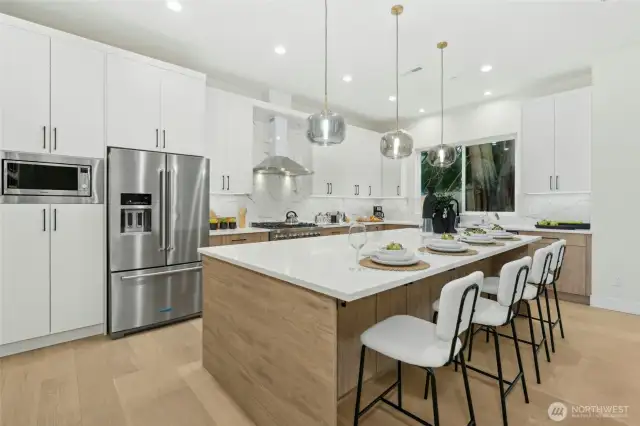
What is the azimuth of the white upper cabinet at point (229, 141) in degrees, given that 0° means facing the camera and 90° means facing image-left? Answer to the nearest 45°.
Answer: approximately 315°

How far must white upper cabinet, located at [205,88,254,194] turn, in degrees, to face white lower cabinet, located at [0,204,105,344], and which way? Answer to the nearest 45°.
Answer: approximately 90° to its right

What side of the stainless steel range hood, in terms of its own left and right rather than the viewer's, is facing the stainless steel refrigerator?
right

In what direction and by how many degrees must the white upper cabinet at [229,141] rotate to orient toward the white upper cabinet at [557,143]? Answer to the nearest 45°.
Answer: approximately 45° to its left

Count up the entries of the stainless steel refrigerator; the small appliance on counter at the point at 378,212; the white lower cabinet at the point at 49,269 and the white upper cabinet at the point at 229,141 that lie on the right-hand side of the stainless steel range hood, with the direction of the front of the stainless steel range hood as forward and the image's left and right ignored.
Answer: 3

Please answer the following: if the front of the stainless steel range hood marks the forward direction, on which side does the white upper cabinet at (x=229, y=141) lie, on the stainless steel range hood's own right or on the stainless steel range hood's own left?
on the stainless steel range hood's own right
